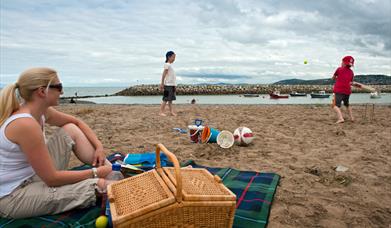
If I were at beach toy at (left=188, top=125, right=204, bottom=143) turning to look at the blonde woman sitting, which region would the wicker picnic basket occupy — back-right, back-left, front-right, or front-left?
front-left

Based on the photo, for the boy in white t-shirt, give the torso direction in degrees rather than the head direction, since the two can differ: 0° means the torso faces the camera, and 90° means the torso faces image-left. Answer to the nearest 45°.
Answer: approximately 270°

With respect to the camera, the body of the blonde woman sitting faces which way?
to the viewer's right

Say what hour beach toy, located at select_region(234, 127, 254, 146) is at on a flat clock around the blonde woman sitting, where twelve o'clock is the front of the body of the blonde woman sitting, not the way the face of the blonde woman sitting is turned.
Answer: The beach toy is roughly at 11 o'clock from the blonde woman sitting.

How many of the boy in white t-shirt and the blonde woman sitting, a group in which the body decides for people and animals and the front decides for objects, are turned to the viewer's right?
2

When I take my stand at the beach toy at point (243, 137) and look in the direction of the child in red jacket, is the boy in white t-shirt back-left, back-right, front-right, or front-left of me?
front-left

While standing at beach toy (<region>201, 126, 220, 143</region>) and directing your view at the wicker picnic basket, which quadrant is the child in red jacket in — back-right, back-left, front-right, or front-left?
back-left

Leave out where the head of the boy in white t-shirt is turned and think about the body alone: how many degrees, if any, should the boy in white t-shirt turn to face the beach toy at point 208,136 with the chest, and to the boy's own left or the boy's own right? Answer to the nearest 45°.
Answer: approximately 90° to the boy's own right

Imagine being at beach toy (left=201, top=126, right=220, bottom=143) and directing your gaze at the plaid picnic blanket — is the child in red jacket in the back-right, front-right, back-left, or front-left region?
back-left

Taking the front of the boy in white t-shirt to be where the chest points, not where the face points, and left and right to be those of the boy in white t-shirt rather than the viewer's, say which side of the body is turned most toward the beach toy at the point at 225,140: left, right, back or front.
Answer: right

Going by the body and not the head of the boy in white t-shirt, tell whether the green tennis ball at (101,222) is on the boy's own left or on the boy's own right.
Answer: on the boy's own right
